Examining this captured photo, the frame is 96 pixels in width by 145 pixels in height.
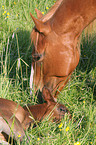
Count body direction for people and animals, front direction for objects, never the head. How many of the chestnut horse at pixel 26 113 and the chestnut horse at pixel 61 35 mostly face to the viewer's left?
1

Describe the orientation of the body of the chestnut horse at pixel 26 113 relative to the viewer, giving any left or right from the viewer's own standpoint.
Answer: facing to the right of the viewer

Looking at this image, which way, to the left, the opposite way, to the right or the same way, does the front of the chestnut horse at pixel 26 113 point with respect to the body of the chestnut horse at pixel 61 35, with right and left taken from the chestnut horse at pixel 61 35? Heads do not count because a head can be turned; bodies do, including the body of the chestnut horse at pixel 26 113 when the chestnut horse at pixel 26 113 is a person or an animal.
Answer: the opposite way
